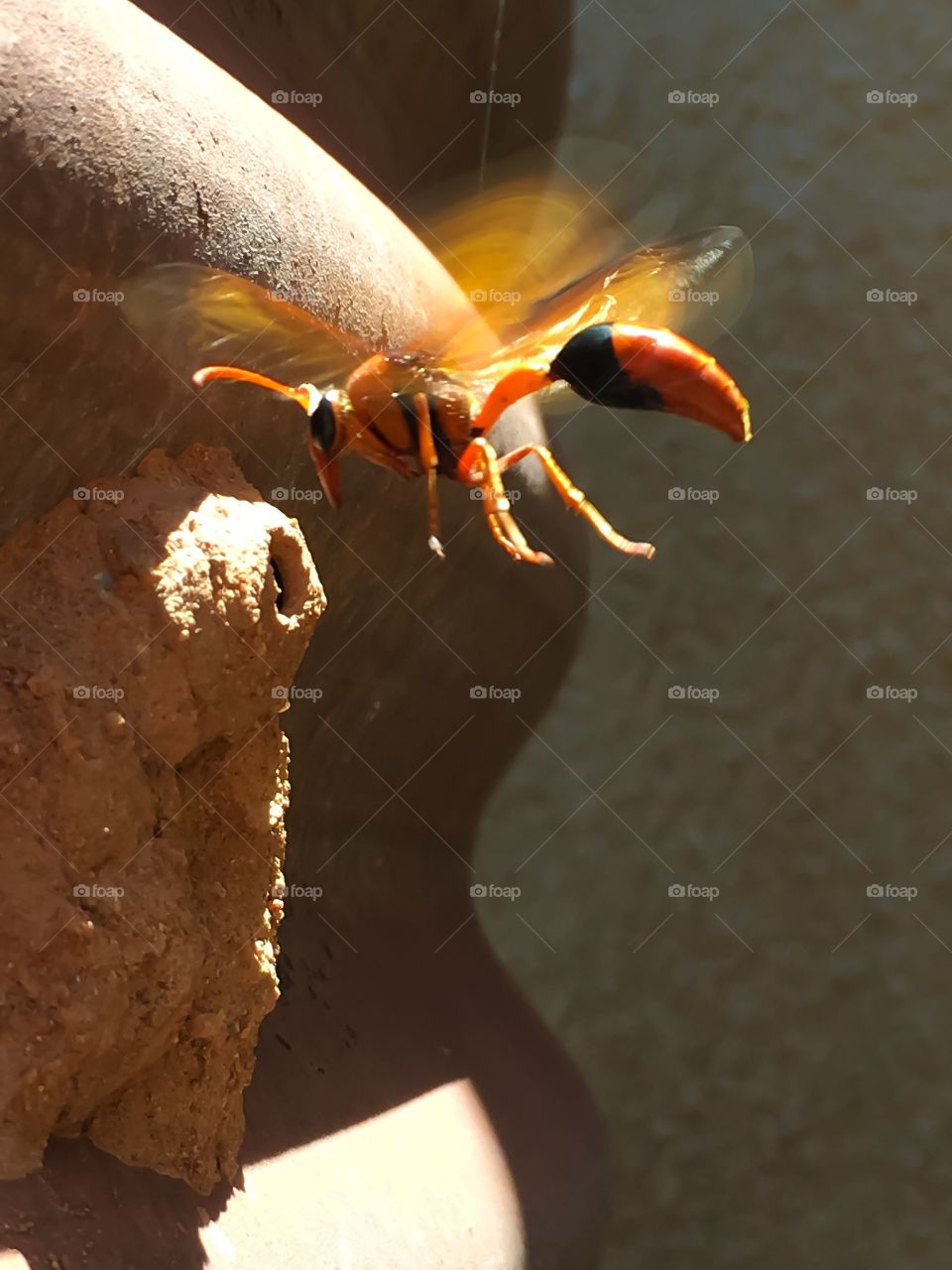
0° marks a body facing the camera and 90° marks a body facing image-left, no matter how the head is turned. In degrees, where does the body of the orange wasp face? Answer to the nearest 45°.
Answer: approximately 90°
